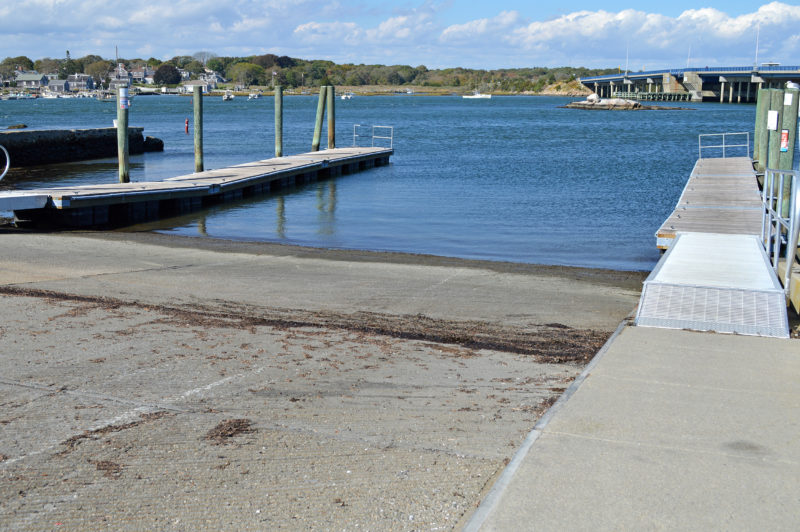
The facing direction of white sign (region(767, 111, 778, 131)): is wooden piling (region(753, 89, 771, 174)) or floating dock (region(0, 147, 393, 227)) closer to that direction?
the floating dock

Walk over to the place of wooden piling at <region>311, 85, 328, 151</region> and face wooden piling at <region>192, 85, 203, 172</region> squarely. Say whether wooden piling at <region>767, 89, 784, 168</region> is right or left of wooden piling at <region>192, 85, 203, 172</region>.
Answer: left

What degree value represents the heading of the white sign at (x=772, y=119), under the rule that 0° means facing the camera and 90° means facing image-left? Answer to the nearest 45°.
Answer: approximately 0°

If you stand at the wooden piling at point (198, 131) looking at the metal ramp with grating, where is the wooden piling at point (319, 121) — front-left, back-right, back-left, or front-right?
back-left

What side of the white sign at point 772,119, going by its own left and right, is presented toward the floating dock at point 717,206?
front

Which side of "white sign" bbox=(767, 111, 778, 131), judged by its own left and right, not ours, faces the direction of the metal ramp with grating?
front

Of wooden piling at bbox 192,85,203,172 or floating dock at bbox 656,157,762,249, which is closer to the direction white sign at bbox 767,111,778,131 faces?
the floating dock

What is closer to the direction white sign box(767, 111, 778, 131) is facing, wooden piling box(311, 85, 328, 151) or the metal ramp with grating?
the metal ramp with grating

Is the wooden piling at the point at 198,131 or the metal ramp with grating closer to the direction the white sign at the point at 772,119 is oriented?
the metal ramp with grating

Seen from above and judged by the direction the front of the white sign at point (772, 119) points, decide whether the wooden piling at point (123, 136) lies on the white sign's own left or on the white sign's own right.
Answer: on the white sign's own right

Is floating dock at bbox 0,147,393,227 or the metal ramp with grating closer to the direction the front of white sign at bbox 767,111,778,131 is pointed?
the metal ramp with grating
